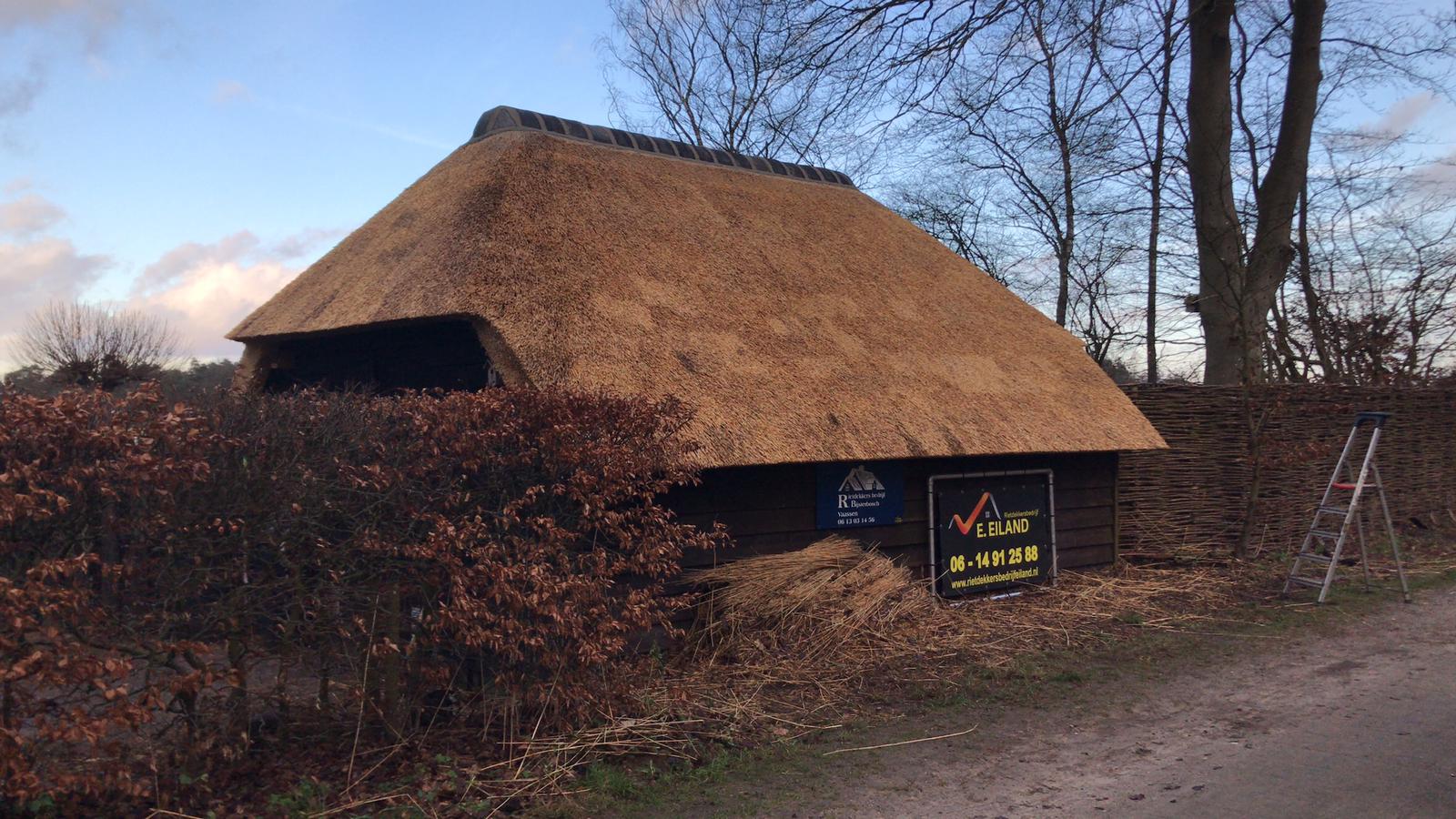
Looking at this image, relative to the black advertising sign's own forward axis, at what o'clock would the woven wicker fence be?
The woven wicker fence is roughly at 9 o'clock from the black advertising sign.

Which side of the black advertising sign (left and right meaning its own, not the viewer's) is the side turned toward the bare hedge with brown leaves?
right

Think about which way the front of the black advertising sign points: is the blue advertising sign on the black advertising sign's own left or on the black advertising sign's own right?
on the black advertising sign's own right

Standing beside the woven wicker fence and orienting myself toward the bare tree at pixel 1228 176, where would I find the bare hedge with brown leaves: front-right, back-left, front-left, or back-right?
back-left

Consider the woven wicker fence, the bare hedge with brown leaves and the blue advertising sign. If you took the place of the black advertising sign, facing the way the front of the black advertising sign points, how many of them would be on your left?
1

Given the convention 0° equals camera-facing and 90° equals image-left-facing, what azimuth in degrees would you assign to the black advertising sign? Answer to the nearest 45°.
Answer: approximately 315°

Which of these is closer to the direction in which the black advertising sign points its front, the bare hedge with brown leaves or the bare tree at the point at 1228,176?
the bare hedge with brown leaves

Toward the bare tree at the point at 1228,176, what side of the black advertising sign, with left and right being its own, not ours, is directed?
left

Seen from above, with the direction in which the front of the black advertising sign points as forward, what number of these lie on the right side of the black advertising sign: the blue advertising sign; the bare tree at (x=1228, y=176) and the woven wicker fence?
1
